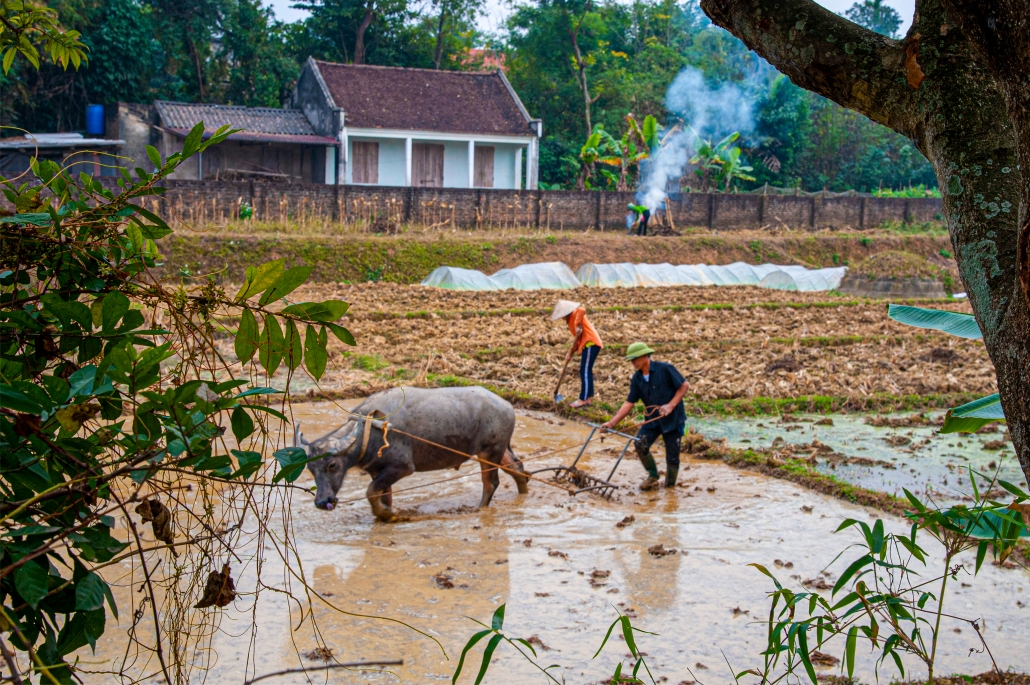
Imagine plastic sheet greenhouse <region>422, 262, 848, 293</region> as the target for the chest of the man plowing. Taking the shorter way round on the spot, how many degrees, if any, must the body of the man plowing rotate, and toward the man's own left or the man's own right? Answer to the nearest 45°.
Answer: approximately 135° to the man's own right

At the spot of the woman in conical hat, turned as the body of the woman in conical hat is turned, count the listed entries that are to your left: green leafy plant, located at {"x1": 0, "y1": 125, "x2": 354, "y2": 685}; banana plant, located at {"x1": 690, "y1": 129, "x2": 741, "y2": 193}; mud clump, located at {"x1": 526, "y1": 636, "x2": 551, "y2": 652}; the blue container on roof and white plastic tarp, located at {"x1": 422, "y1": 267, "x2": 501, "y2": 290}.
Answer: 2

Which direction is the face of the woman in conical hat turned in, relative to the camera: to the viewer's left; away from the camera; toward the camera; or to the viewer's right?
to the viewer's left

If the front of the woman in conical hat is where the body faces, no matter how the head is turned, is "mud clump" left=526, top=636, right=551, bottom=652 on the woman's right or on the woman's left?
on the woman's left

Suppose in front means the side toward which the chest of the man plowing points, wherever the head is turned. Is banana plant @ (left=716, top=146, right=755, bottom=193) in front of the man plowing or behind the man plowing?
behind

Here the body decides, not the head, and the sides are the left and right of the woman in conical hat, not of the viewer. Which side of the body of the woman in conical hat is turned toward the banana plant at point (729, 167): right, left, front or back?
right

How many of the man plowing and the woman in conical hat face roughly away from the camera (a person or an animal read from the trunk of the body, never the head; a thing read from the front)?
0

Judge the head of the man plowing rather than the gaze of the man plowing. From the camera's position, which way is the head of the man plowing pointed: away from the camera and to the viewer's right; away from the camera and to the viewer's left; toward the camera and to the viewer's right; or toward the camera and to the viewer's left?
toward the camera and to the viewer's left

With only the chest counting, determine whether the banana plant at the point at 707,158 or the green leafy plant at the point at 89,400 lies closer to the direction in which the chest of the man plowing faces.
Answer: the green leafy plant

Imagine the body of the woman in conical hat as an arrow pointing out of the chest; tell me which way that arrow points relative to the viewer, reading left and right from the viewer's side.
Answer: facing to the left of the viewer

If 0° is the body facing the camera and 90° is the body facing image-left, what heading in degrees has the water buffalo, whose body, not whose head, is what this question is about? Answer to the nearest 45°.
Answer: approximately 45°

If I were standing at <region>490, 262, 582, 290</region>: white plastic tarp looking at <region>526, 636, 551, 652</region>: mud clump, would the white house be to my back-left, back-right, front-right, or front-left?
back-right

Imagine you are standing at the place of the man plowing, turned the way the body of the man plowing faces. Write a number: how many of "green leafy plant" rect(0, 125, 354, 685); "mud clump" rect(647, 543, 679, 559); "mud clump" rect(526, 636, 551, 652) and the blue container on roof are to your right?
1
